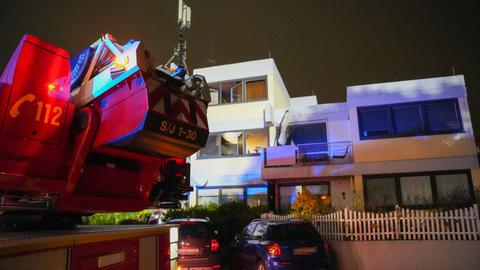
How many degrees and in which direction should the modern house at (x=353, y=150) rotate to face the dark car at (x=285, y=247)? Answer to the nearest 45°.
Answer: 0° — it already faces it

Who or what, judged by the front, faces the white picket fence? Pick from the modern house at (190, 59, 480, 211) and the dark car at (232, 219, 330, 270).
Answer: the modern house

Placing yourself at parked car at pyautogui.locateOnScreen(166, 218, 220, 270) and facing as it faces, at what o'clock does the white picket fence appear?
The white picket fence is roughly at 3 o'clock from the parked car.

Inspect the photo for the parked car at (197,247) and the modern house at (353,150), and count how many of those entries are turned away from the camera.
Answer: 1

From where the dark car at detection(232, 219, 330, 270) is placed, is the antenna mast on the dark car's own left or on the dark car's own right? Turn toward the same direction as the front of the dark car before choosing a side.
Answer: on the dark car's own left

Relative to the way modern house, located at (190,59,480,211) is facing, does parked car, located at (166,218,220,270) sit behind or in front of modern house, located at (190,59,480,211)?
in front

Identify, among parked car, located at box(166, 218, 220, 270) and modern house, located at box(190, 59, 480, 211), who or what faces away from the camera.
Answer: the parked car

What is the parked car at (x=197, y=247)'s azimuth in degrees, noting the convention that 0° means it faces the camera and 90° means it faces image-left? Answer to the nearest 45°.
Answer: approximately 180°

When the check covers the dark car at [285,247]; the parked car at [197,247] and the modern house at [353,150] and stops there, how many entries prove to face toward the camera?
1

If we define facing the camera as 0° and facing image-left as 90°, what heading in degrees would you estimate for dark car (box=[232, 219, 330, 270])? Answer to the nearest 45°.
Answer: approximately 135°

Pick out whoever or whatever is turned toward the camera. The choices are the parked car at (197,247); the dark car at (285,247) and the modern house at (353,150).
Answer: the modern house

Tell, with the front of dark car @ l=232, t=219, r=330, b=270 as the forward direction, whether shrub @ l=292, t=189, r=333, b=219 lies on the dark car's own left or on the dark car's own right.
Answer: on the dark car's own right

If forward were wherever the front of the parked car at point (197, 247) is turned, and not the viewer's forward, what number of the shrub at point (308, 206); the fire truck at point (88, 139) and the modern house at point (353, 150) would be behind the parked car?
1

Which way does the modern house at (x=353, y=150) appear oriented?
toward the camera
